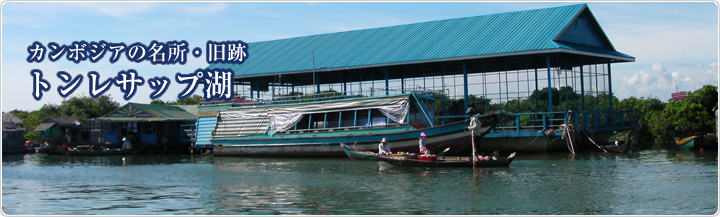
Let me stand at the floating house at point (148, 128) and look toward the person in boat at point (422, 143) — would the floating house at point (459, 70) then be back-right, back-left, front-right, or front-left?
front-left

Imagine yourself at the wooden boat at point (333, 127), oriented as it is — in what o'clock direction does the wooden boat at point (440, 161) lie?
the wooden boat at point (440, 161) is roughly at 2 o'clock from the wooden boat at point (333, 127).

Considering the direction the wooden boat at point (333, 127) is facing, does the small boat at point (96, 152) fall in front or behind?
behind

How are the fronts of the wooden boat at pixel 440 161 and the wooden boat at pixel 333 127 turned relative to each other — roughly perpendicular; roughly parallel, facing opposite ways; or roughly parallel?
roughly parallel, facing opposite ways

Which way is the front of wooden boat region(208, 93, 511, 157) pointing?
to the viewer's right
